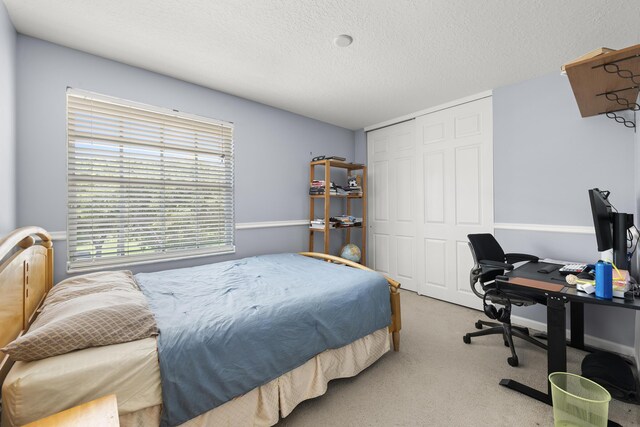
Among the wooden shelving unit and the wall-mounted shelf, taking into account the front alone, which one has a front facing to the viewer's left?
the wall-mounted shelf

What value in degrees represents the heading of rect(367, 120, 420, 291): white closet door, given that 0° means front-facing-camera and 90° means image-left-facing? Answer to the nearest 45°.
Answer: approximately 45°

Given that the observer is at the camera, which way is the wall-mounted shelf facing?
facing to the left of the viewer

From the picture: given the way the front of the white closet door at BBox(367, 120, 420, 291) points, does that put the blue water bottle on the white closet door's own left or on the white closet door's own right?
on the white closet door's own left

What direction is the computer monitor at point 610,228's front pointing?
to the viewer's left

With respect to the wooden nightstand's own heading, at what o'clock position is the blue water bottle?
The blue water bottle is roughly at 1 o'clock from the wooden nightstand.

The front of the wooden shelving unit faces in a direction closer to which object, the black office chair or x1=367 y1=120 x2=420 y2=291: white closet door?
the black office chair

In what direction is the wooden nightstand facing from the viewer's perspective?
to the viewer's right

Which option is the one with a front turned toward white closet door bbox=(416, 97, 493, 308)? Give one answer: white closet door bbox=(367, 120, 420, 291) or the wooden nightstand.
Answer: the wooden nightstand

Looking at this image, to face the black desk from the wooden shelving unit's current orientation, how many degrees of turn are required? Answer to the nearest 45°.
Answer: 0° — it already faces it
